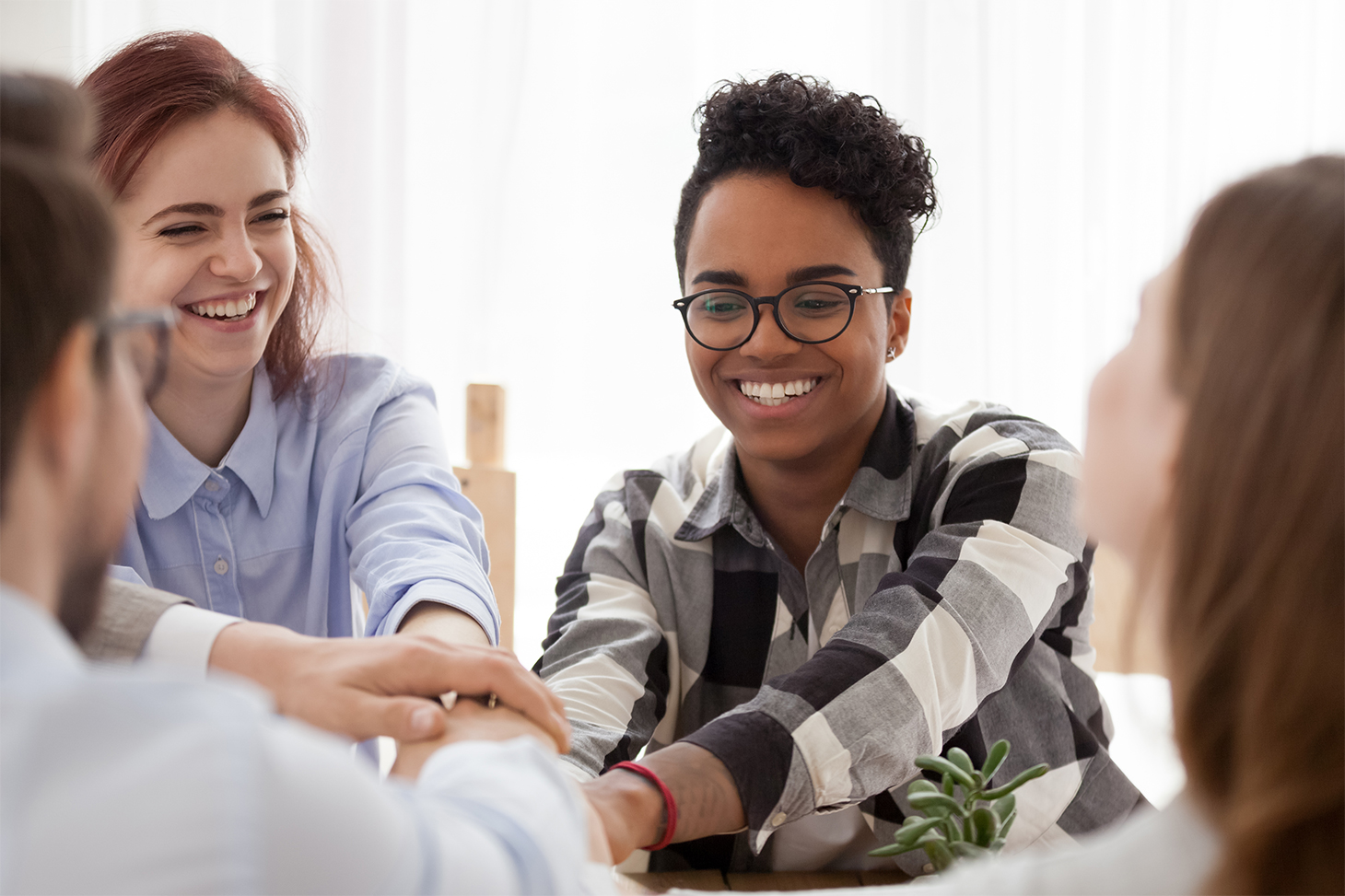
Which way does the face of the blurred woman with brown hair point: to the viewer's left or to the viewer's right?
to the viewer's left

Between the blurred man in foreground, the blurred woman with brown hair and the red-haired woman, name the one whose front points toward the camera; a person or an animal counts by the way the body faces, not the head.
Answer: the red-haired woman

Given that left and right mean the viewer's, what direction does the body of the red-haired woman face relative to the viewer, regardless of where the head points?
facing the viewer

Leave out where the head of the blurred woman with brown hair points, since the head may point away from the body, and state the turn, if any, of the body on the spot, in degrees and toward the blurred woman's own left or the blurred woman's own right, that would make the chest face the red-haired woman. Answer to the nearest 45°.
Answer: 0° — they already face them

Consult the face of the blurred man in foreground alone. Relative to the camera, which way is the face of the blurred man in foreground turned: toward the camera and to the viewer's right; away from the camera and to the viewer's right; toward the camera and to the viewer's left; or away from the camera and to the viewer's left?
away from the camera and to the viewer's right

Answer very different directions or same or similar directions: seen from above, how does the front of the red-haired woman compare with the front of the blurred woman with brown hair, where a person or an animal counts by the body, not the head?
very different directions

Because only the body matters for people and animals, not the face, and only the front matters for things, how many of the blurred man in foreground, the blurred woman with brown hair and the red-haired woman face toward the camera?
1

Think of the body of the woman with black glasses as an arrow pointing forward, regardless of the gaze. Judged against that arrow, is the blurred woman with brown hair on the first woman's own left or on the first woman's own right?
on the first woman's own left

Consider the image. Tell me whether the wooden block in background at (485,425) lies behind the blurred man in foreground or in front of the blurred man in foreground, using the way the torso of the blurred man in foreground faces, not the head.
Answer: in front

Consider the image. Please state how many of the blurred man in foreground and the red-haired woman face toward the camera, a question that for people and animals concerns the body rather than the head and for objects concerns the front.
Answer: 1

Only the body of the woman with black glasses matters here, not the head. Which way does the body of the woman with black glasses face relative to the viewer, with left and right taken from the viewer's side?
facing the viewer and to the left of the viewer

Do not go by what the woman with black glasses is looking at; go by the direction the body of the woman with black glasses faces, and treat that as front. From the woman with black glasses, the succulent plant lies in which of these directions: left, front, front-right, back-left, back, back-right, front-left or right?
front-left
